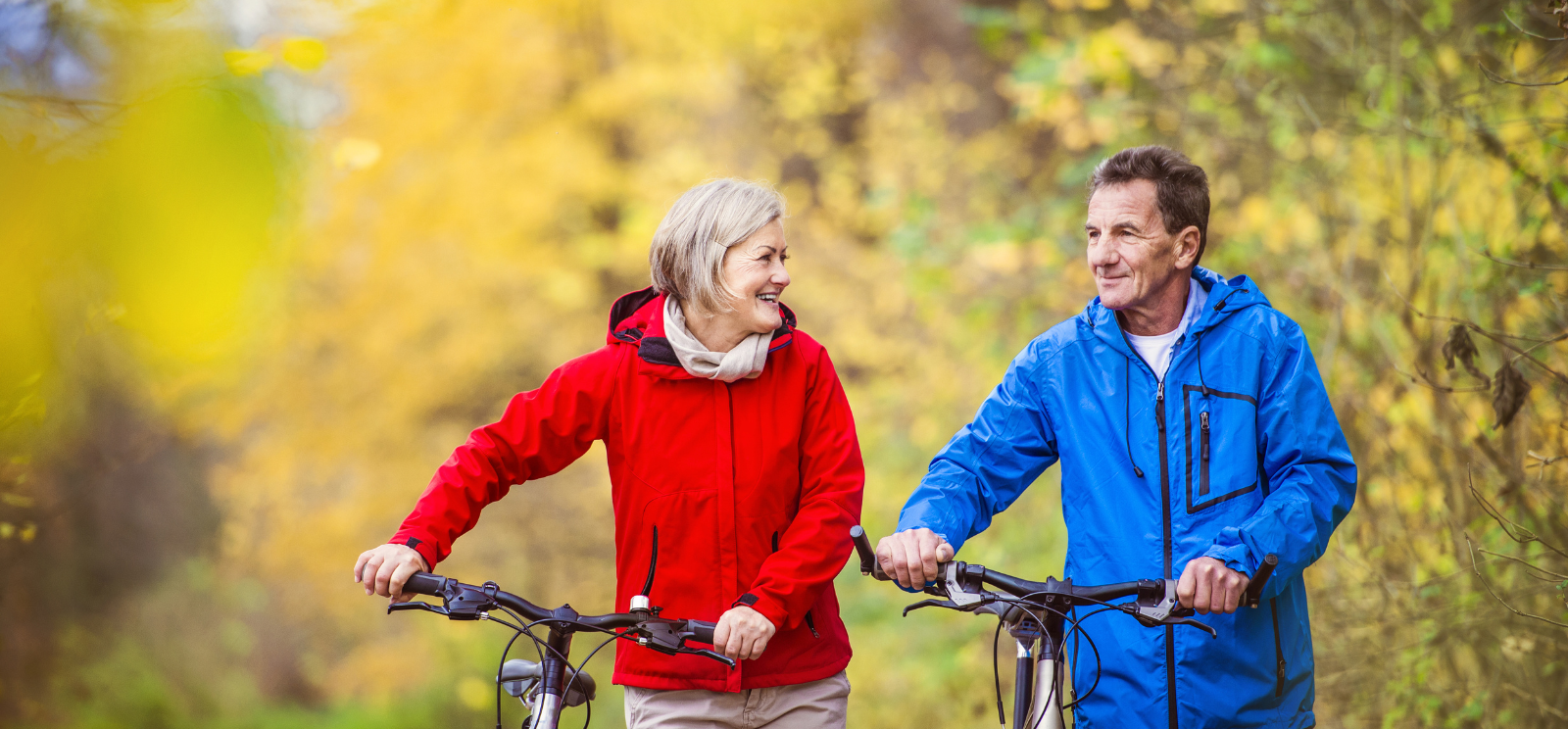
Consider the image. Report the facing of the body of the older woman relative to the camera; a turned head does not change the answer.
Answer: toward the camera

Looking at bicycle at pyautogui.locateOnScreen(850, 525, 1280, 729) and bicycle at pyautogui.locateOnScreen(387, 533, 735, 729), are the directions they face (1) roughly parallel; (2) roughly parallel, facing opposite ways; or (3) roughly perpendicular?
roughly parallel

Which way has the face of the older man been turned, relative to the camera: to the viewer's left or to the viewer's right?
to the viewer's left

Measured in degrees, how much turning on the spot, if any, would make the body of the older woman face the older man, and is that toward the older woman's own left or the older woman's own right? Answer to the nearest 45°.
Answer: approximately 90° to the older woman's own left

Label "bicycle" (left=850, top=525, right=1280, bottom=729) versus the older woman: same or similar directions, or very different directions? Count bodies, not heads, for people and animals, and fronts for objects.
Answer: same or similar directions

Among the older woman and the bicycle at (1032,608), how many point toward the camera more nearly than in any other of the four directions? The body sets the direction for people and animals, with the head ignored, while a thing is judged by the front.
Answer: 2
